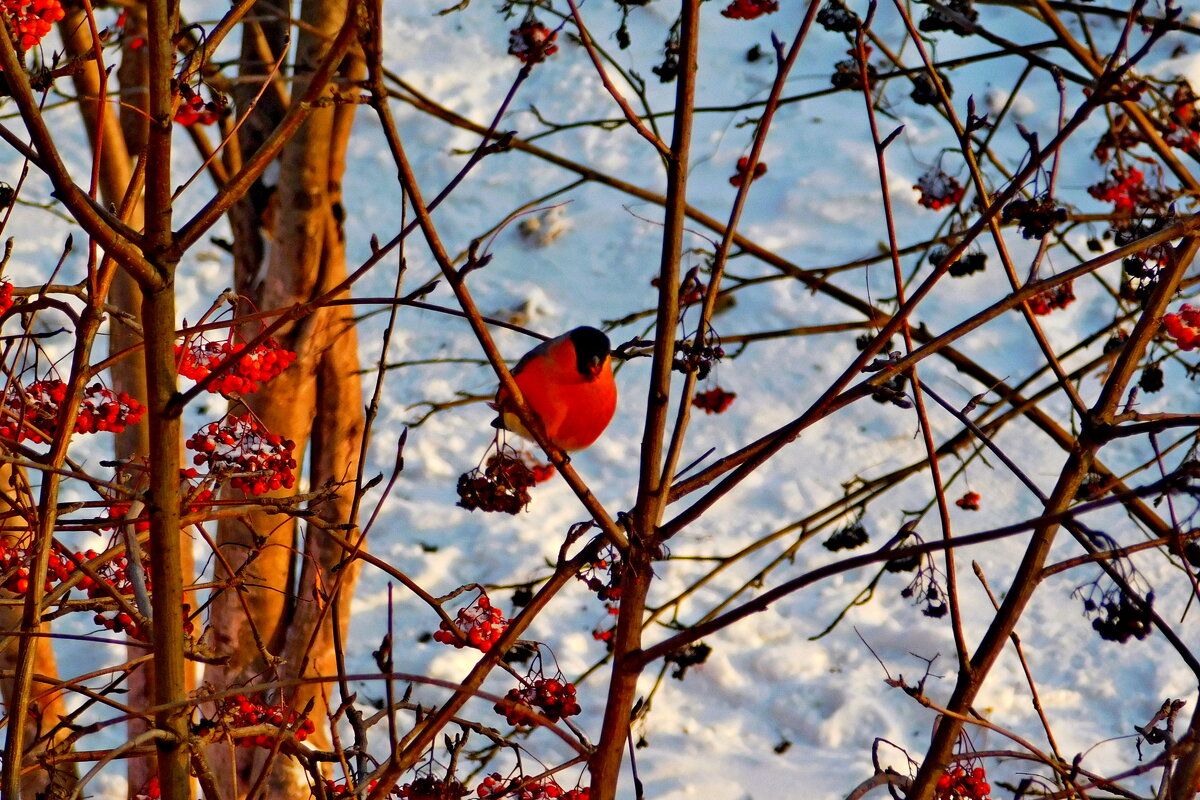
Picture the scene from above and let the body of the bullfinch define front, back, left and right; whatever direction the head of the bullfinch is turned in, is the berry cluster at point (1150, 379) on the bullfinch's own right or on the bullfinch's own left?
on the bullfinch's own left

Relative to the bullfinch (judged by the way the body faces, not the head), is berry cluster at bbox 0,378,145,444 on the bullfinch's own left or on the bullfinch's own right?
on the bullfinch's own right

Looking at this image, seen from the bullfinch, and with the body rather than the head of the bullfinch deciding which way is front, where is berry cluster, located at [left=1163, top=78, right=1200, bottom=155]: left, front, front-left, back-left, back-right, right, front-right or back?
front-left

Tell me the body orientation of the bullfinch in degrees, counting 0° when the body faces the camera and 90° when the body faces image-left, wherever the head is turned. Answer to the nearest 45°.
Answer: approximately 315°

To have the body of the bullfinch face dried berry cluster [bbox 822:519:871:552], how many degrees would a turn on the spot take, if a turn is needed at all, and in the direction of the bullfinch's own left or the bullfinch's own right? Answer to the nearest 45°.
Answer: approximately 90° to the bullfinch's own left
